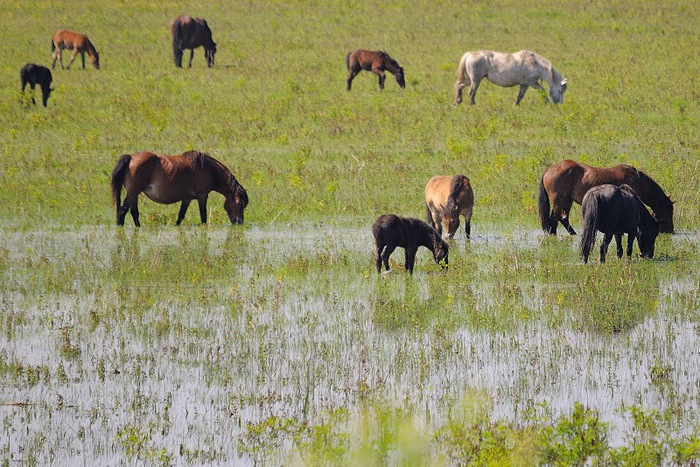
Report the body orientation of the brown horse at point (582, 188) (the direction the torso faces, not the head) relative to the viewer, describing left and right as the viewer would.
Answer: facing to the right of the viewer

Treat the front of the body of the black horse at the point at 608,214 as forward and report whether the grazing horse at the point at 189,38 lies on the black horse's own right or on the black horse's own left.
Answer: on the black horse's own left

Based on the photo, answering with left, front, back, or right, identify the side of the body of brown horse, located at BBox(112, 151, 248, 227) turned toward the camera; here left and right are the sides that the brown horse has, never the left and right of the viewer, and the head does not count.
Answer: right

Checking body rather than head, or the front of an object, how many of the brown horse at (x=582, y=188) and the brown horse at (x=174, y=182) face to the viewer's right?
2

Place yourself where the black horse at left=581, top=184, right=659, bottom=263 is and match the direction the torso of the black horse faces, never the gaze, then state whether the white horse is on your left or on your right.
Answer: on your left

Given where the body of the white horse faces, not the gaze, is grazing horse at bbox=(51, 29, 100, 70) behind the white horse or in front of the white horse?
behind

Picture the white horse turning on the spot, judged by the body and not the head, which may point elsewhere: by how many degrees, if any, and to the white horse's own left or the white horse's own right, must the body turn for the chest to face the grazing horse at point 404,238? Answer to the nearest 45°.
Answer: approximately 90° to the white horse's own right

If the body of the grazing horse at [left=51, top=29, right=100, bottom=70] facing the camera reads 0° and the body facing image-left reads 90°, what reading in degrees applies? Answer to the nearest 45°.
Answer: approximately 270°

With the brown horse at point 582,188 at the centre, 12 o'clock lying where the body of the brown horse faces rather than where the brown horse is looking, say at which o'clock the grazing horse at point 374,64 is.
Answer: The grazing horse is roughly at 8 o'clock from the brown horse.

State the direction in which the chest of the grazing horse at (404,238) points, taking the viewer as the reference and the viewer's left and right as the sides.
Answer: facing to the right of the viewer

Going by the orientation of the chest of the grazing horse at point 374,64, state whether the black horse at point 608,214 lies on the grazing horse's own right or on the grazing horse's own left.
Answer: on the grazing horse's own right
